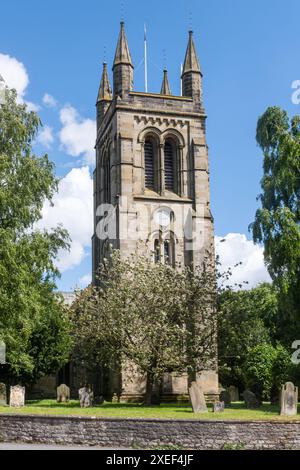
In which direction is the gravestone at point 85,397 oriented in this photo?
toward the camera

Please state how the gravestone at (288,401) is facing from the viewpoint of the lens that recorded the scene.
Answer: facing the viewer

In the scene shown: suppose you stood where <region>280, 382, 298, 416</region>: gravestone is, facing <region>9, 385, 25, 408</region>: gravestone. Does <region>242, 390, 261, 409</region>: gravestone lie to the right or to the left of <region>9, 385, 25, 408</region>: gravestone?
right

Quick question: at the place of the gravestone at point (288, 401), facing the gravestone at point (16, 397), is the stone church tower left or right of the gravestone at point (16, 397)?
right

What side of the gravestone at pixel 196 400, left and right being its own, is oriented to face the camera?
front

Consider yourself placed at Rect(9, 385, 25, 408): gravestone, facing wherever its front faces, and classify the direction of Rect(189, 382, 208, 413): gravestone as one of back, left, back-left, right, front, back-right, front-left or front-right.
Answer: front-left

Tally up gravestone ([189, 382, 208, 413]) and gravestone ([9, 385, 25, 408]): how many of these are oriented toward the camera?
2

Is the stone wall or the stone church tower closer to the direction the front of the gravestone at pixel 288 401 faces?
the stone wall

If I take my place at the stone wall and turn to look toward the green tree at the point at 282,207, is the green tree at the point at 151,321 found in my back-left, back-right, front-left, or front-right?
front-left
